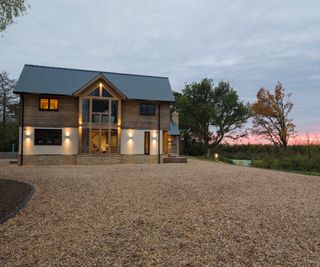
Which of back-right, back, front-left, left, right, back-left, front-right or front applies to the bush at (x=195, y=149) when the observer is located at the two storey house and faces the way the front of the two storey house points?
back-left

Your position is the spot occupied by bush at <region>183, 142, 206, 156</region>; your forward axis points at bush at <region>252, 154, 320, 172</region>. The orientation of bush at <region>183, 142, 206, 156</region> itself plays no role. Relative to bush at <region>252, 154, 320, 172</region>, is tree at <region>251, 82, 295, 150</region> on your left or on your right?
left

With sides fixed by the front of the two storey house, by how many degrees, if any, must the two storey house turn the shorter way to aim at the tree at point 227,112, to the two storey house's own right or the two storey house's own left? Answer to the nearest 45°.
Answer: approximately 135° to the two storey house's own left

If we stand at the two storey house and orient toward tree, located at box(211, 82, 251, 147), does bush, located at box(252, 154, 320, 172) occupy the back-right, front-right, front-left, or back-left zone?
front-right

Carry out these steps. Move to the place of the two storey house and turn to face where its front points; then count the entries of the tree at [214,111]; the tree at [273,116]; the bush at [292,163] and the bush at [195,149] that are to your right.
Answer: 0

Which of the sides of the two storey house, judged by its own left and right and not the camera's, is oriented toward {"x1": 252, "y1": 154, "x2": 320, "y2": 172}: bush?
left

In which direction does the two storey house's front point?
toward the camera

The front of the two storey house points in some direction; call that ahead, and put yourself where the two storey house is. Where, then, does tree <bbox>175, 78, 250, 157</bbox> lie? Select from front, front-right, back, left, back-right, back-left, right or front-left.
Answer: back-left

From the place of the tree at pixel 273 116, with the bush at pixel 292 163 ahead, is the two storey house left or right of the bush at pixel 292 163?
right

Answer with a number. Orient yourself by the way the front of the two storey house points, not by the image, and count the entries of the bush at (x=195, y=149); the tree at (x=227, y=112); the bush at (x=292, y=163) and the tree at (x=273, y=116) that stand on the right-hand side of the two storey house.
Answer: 0
